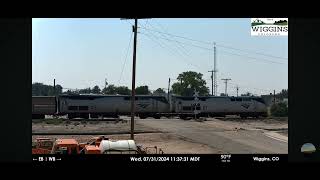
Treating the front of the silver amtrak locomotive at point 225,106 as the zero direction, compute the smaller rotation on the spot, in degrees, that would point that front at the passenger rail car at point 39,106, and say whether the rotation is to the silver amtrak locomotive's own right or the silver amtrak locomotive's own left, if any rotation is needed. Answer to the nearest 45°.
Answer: approximately 135° to the silver amtrak locomotive's own right

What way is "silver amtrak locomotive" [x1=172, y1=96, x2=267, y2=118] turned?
to the viewer's right

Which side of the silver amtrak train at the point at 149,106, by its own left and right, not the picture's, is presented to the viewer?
right
